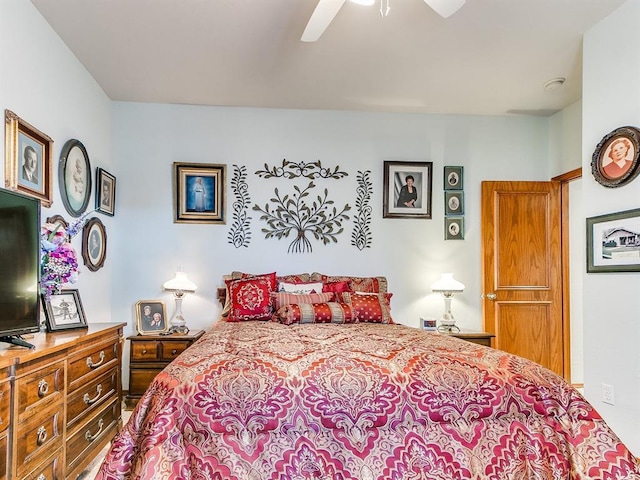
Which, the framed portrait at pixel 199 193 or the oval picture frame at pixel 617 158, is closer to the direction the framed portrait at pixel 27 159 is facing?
the oval picture frame

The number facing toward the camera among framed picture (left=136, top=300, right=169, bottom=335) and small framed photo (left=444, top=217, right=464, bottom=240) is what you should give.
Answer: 2

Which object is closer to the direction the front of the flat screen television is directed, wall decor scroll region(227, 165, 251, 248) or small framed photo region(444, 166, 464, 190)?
the small framed photo

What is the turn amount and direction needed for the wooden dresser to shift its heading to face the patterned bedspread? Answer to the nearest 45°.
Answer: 0° — it already faces it

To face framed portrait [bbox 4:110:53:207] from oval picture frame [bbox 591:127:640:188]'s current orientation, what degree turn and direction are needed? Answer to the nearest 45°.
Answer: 0° — it already faces it

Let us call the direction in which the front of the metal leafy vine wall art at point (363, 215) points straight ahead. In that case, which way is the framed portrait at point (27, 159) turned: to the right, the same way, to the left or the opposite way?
to the left

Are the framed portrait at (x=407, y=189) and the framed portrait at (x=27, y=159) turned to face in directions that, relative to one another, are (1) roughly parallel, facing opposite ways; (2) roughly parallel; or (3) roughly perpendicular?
roughly perpendicular

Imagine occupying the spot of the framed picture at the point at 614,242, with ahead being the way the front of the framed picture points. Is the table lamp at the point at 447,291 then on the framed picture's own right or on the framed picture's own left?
on the framed picture's own right

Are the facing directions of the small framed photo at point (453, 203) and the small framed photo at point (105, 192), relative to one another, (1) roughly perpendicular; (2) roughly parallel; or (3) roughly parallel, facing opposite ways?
roughly perpendicular
